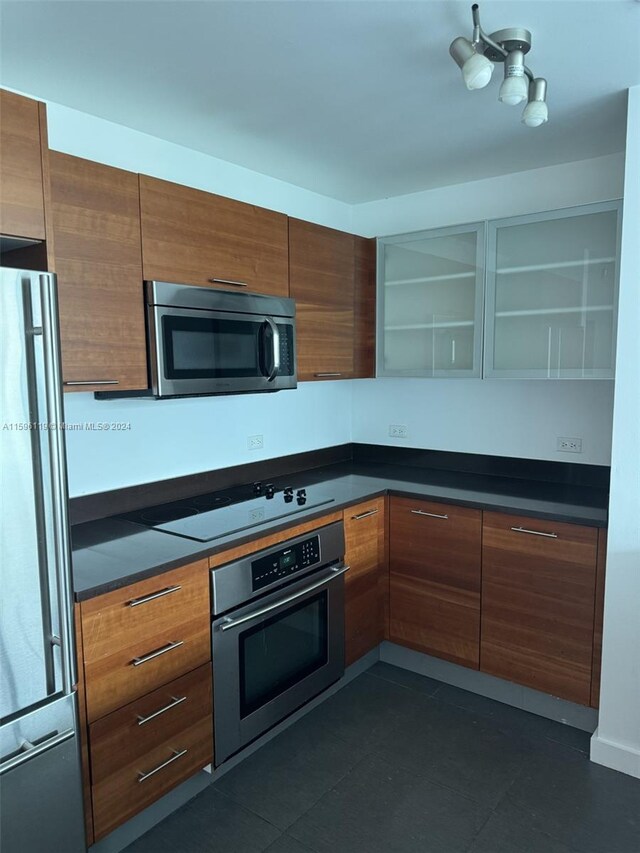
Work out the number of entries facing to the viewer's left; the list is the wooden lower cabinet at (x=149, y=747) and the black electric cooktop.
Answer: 0

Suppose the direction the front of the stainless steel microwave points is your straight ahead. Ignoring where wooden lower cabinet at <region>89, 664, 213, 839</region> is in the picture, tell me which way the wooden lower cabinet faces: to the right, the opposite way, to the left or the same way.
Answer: the same way

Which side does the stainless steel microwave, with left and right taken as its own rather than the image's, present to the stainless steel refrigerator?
right

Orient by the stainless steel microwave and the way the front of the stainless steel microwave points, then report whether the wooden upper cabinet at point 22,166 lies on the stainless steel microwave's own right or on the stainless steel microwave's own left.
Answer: on the stainless steel microwave's own right

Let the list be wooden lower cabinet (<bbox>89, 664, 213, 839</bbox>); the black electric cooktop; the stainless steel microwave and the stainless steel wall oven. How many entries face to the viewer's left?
0

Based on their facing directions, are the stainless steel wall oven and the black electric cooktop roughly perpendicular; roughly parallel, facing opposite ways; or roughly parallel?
roughly parallel

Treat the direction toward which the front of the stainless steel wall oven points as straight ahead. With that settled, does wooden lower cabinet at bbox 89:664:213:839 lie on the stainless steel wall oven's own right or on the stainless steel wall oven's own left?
on the stainless steel wall oven's own right

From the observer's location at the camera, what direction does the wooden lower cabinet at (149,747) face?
facing the viewer and to the right of the viewer

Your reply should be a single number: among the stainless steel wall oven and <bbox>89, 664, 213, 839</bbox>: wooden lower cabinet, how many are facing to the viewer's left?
0
